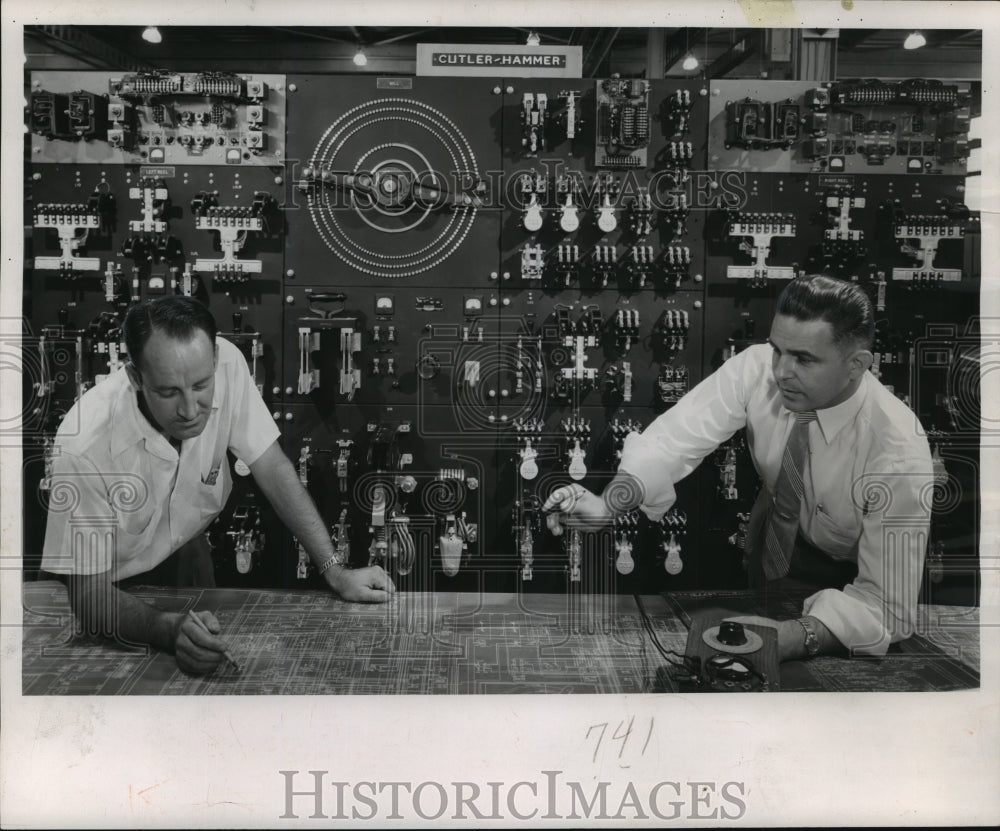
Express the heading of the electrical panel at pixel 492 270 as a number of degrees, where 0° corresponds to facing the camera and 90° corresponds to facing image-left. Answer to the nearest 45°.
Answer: approximately 0°

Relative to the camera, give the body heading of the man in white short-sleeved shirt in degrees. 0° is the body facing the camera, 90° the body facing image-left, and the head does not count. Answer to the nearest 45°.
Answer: approximately 315°

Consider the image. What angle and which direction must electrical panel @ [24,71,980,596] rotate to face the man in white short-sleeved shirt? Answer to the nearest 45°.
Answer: approximately 90° to its right

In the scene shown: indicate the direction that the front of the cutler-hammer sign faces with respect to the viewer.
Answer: facing the viewer

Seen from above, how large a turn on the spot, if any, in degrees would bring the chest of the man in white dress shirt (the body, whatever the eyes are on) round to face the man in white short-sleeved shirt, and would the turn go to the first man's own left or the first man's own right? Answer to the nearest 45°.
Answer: approximately 45° to the first man's own right

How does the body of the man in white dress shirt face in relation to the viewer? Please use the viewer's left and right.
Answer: facing the viewer and to the left of the viewer
